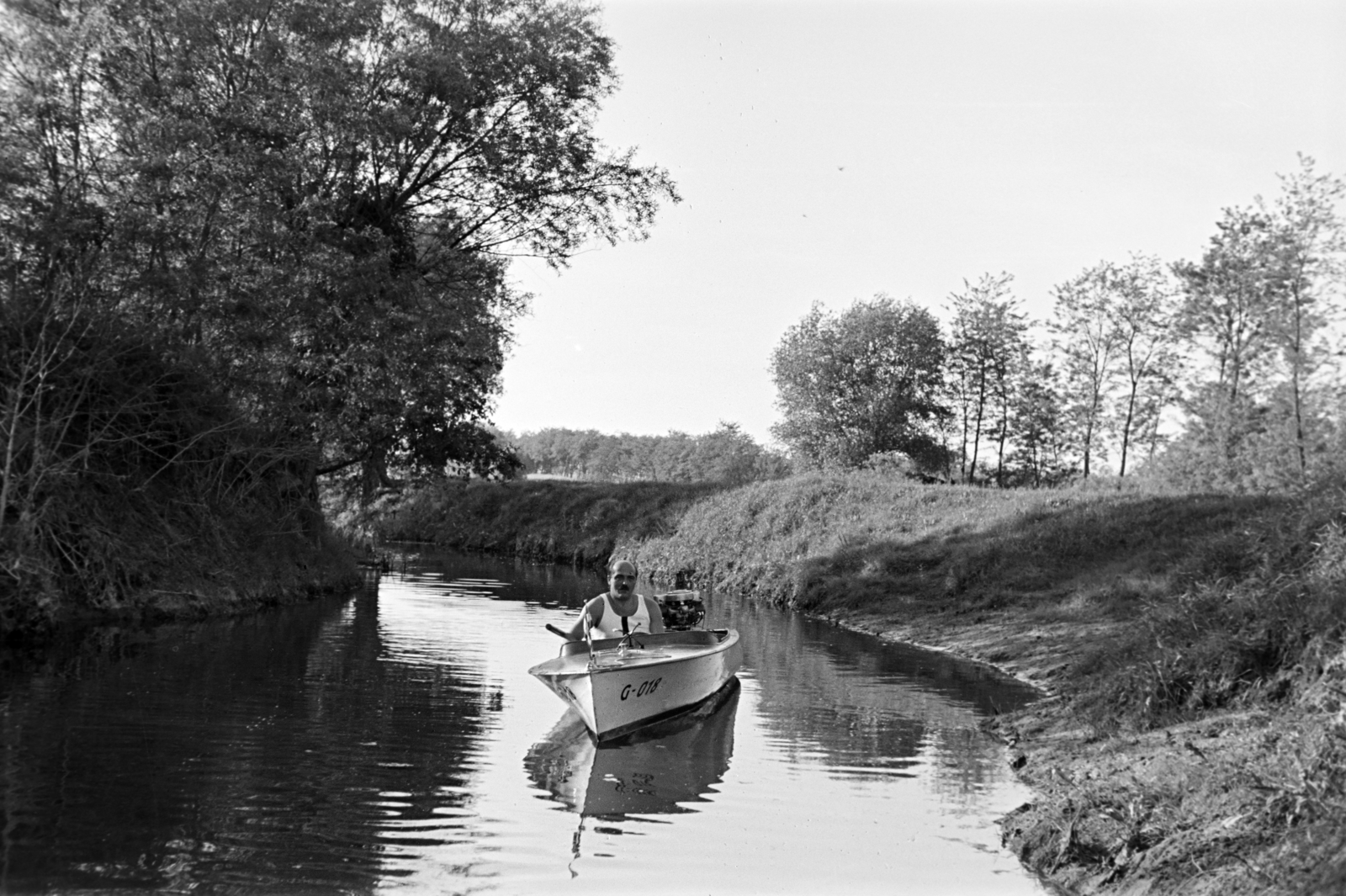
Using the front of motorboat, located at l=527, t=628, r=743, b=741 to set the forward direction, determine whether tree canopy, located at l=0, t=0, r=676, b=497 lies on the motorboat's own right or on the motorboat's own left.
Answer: on the motorboat's own right

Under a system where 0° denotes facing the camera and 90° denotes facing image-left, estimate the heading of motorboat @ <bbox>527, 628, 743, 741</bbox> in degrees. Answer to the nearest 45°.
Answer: approximately 45°

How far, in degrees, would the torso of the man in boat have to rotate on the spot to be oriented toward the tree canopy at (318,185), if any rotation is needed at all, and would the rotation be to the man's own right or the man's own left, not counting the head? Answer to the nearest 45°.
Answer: approximately 135° to the man's own right
